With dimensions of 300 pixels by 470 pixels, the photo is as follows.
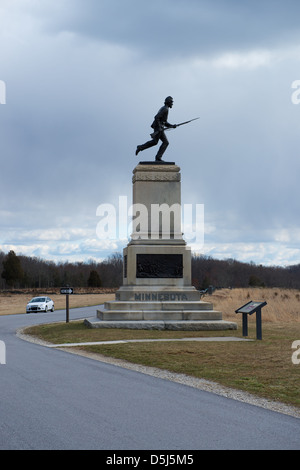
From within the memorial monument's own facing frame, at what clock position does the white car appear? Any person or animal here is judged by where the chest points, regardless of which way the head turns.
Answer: The white car is roughly at 5 o'clock from the memorial monument.

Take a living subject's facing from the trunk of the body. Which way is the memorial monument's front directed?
toward the camera
